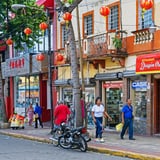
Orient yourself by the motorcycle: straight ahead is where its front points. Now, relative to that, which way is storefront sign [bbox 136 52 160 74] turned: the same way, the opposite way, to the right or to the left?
to the left

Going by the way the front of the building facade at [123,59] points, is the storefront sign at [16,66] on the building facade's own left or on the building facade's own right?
on the building facade's own right

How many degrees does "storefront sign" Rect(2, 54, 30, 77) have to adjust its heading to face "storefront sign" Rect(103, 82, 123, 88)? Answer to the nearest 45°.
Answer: approximately 90° to its left

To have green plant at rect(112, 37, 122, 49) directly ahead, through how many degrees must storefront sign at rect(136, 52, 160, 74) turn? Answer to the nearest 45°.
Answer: approximately 90° to its right

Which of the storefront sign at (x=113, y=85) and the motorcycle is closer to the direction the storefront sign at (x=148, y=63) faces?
the motorcycle

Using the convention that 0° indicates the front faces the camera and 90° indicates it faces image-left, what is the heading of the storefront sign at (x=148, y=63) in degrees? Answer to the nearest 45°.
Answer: approximately 45°

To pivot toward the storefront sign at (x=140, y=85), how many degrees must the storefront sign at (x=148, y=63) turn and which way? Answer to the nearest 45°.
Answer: approximately 135° to its right

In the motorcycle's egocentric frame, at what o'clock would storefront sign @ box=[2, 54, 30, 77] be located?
The storefront sign is roughly at 1 o'clock from the motorcycle.

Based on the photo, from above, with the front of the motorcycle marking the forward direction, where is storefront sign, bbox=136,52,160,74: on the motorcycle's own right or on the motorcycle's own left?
on the motorcycle's own right

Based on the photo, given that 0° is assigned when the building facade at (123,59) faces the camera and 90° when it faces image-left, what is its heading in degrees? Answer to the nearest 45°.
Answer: approximately 45°

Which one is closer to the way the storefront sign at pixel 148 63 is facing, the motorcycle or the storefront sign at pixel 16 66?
the motorcycle

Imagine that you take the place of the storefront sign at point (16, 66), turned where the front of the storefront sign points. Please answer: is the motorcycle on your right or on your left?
on your left

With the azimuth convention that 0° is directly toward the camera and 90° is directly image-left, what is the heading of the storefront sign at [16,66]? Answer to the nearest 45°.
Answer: approximately 45°
